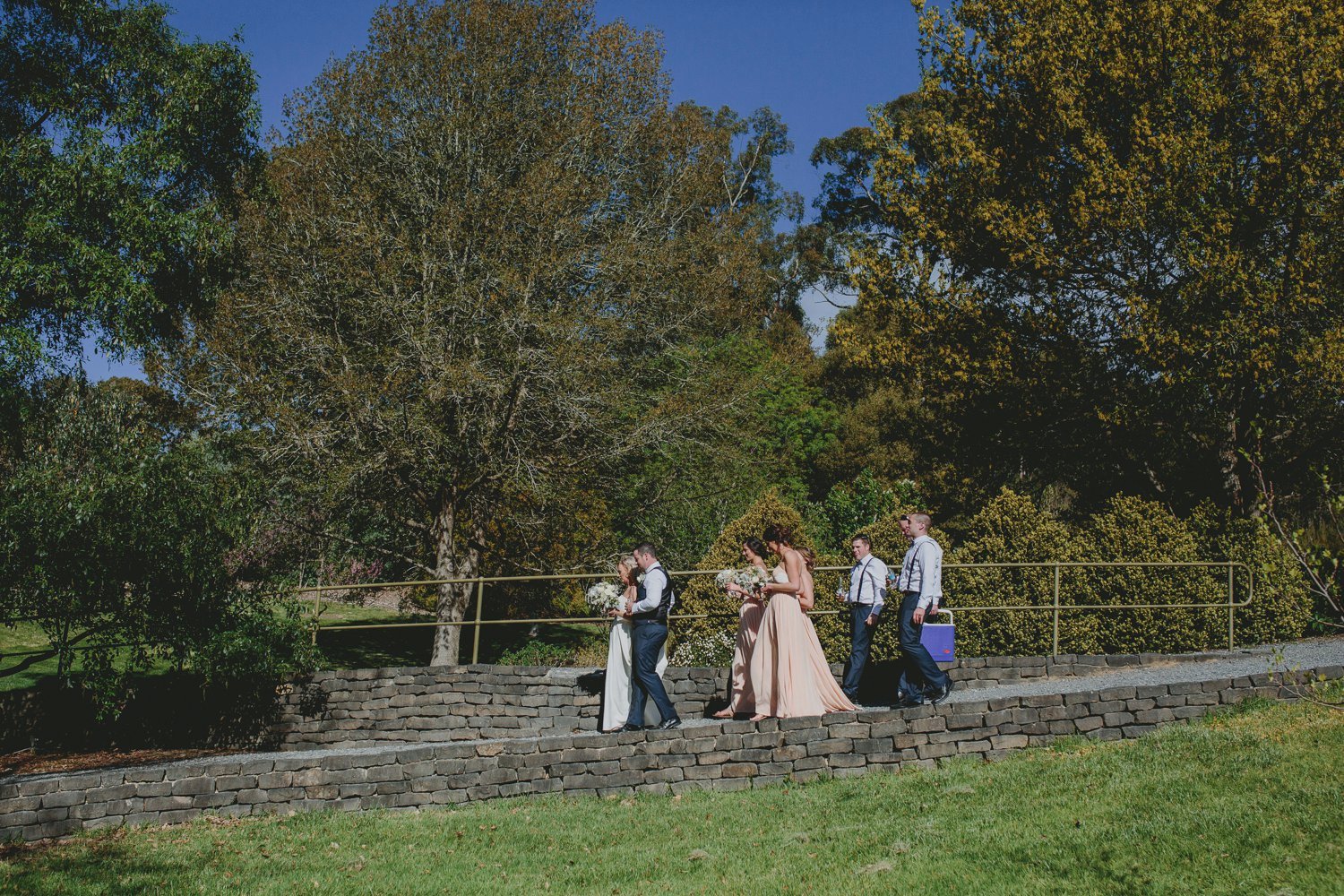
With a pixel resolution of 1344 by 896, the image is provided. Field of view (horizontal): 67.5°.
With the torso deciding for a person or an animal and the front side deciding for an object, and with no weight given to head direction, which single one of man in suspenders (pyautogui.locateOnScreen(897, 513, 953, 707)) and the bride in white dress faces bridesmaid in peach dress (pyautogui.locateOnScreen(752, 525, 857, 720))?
the man in suspenders

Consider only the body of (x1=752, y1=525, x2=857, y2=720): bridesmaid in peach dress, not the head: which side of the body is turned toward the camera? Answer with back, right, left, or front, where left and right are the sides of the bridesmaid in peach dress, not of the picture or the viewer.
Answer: left

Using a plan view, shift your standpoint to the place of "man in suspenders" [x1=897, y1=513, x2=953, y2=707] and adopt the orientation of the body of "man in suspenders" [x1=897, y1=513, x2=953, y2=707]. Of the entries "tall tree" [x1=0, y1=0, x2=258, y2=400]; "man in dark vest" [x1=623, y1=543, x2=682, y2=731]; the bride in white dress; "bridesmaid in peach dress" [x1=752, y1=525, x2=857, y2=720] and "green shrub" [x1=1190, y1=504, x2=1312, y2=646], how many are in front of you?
4

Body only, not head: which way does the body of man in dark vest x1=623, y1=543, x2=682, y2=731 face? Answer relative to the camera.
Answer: to the viewer's left

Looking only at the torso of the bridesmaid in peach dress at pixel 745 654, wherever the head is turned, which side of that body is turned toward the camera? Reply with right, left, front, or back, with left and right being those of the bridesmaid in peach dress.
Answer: left

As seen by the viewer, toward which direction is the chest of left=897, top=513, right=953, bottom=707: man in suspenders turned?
to the viewer's left

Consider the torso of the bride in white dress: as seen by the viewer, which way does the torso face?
to the viewer's left

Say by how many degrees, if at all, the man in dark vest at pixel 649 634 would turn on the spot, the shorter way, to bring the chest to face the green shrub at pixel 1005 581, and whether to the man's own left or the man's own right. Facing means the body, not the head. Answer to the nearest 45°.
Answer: approximately 135° to the man's own right
